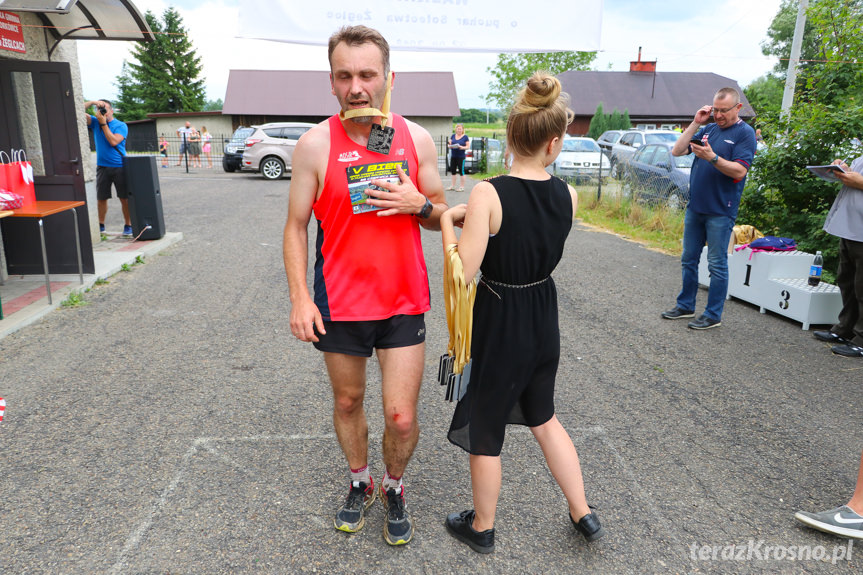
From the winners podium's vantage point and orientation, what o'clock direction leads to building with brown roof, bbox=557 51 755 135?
The building with brown roof is roughly at 4 o'clock from the winners podium.

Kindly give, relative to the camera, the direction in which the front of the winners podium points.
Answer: facing the viewer and to the left of the viewer

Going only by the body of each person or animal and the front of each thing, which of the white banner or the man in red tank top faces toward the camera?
the man in red tank top

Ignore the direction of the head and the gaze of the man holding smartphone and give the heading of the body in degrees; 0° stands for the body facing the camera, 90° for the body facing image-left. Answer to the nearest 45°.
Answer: approximately 45°

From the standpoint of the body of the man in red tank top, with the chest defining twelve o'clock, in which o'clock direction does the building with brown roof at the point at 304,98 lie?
The building with brown roof is roughly at 6 o'clock from the man in red tank top.

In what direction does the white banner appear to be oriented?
away from the camera

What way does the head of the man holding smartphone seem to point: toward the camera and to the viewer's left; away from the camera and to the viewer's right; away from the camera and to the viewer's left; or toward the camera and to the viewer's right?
toward the camera and to the viewer's left

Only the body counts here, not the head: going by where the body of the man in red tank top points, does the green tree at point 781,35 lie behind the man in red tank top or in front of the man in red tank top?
behind

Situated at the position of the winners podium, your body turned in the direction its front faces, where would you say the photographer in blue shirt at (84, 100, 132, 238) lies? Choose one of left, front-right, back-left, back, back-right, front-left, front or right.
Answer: front-right

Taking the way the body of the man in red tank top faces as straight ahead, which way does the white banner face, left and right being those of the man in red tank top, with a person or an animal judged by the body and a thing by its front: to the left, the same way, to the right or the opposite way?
the opposite way

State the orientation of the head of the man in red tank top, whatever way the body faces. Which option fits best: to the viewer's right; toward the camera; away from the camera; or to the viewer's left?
toward the camera

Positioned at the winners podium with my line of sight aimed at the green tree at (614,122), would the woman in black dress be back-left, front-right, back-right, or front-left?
back-left

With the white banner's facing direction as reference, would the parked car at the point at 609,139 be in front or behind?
in front

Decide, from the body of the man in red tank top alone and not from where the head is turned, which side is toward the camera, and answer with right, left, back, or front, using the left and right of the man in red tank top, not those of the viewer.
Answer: front
